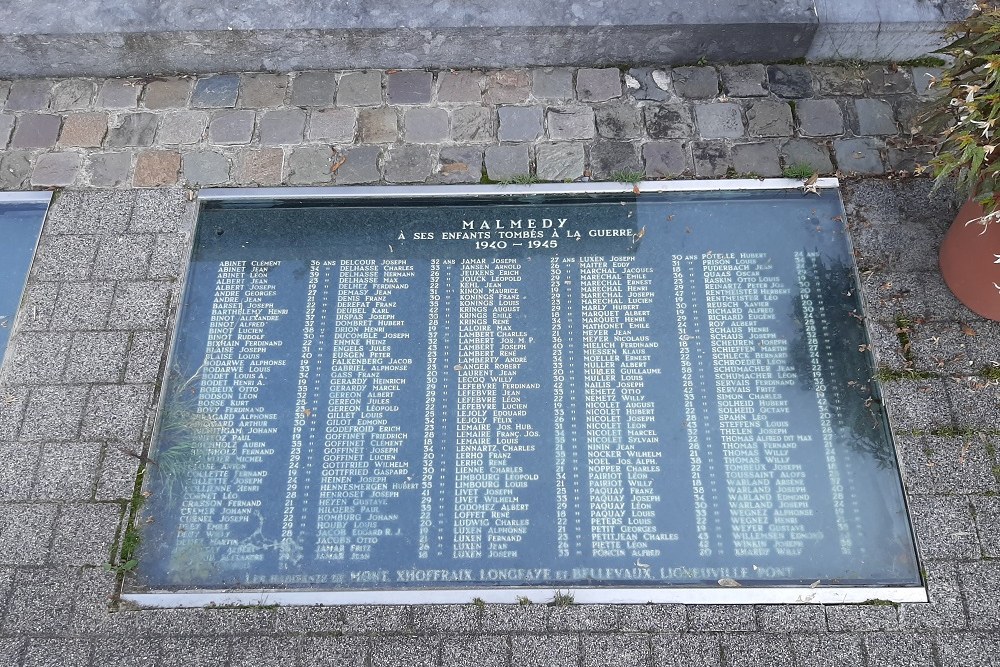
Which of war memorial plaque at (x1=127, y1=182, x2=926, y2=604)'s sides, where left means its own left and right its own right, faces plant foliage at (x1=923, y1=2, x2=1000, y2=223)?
left

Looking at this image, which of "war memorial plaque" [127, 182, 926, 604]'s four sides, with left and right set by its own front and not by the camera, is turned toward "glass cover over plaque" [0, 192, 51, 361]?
right

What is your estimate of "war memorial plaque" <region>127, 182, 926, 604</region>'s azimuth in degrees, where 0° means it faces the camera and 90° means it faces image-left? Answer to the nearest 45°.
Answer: approximately 0°

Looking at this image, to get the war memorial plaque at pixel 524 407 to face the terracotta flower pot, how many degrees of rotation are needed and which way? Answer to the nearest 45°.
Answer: approximately 90° to its left
